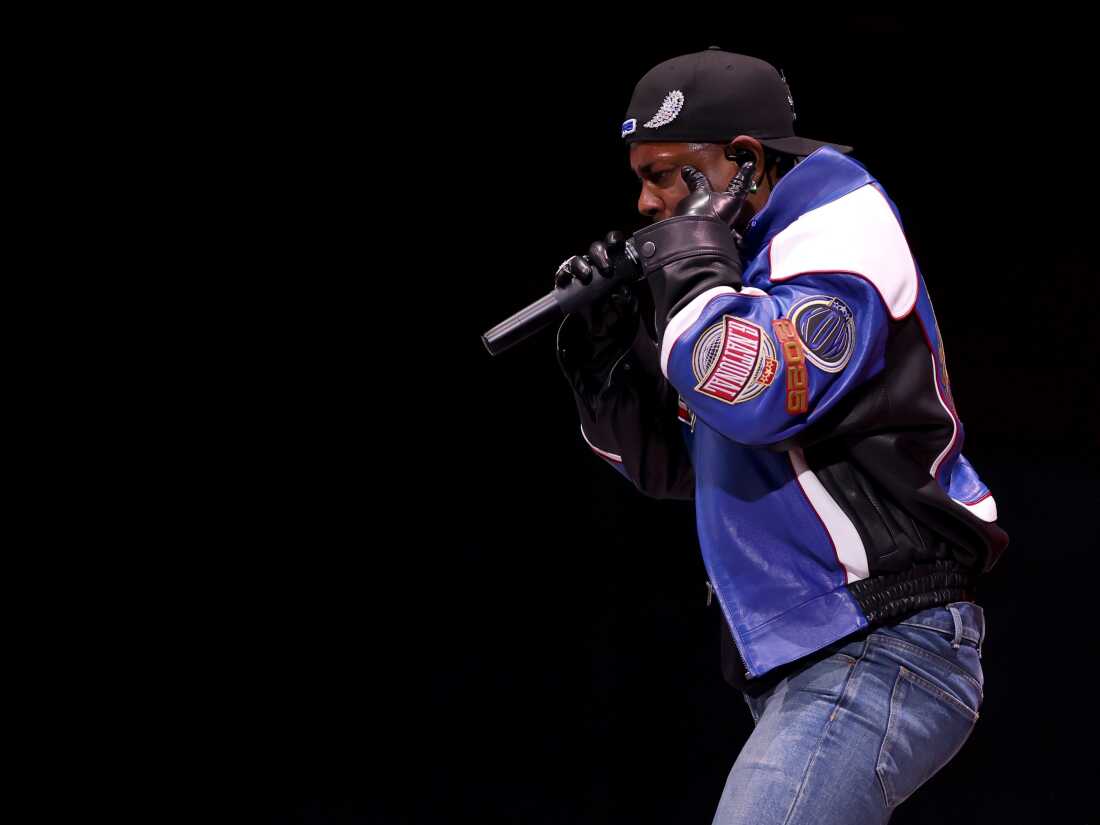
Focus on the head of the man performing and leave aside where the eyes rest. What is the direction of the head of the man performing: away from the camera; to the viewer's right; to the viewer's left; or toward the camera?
to the viewer's left

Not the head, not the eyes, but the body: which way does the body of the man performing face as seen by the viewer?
to the viewer's left
